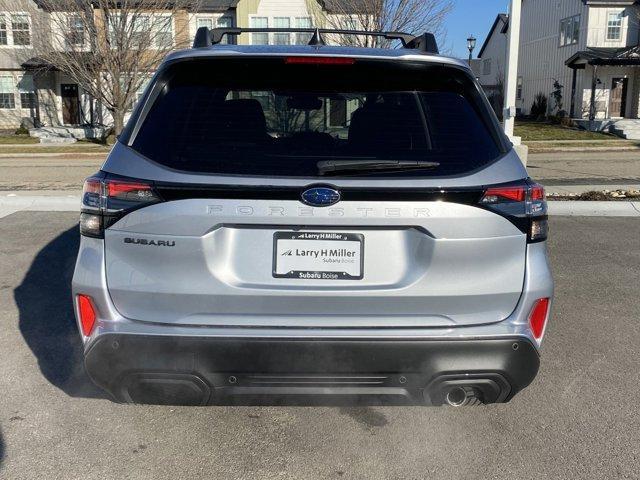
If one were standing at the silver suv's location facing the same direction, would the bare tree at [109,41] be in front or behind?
in front

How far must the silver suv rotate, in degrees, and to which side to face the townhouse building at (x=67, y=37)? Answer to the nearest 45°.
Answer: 0° — it already faces it

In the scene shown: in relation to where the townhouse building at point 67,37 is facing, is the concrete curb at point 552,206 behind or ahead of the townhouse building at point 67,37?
ahead

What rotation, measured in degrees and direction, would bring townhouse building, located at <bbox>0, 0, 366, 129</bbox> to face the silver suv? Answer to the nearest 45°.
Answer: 0° — it already faces it

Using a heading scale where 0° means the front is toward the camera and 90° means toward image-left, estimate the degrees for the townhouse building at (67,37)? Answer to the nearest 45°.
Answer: approximately 0°

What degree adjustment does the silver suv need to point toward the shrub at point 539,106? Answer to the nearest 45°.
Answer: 0° — it already faces it

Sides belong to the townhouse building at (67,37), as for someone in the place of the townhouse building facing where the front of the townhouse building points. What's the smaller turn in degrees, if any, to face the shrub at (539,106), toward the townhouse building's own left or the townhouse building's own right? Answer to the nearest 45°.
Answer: approximately 90° to the townhouse building's own left

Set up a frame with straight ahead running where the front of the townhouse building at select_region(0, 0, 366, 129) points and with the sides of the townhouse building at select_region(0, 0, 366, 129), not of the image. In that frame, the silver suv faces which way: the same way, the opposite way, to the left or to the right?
the opposite way

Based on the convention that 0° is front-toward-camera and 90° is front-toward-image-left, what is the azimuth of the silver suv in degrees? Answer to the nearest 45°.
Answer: approximately 180°

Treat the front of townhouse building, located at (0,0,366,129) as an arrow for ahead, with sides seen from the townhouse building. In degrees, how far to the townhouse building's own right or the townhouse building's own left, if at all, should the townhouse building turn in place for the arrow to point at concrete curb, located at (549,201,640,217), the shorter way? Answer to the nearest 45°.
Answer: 0° — it already faces it

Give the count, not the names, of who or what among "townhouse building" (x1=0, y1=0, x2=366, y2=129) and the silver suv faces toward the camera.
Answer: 1
